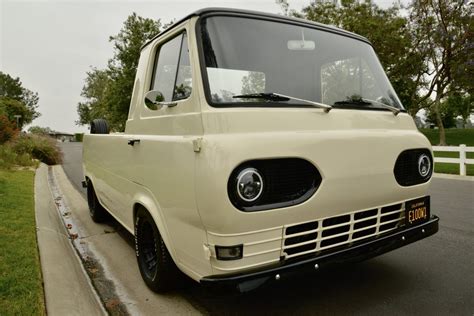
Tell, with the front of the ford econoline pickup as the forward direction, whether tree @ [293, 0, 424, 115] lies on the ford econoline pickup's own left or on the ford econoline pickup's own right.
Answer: on the ford econoline pickup's own left

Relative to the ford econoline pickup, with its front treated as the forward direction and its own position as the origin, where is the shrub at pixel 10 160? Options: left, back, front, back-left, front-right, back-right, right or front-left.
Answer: back

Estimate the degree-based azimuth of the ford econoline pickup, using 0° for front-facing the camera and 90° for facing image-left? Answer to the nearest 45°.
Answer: approximately 315°

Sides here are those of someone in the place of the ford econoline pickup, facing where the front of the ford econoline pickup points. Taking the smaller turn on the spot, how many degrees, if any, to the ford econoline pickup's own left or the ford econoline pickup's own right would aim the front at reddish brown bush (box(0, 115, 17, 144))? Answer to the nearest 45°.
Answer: approximately 180°

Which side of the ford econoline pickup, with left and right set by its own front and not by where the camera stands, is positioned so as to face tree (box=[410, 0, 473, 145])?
left
